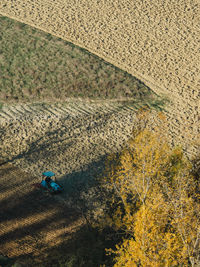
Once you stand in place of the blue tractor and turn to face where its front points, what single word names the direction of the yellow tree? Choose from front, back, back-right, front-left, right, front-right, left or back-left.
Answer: front

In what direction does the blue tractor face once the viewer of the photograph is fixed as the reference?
facing the viewer and to the right of the viewer
